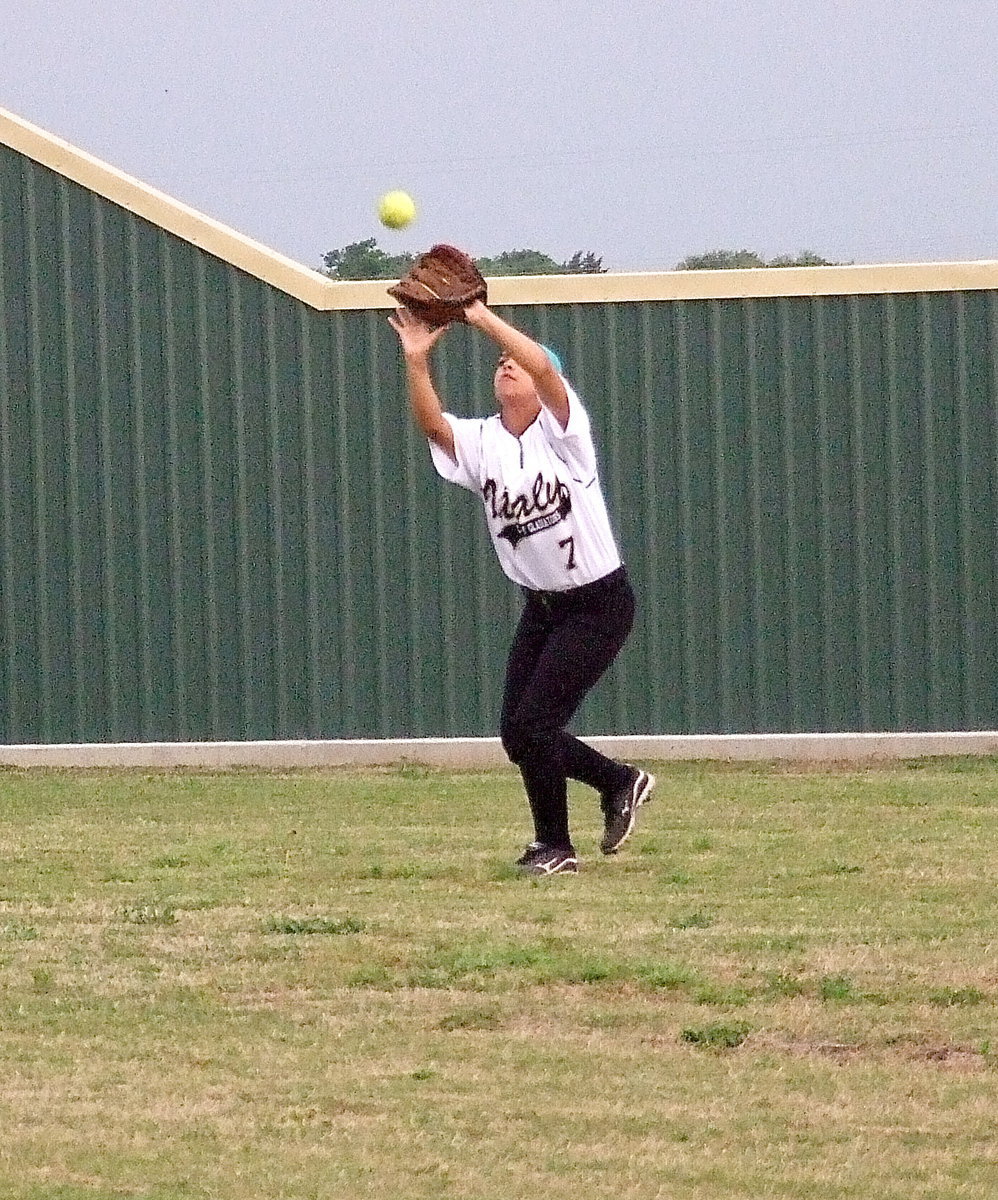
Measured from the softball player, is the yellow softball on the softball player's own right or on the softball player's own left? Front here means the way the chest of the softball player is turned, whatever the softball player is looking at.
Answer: on the softball player's own right

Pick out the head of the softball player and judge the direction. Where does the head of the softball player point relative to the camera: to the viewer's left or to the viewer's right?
to the viewer's left

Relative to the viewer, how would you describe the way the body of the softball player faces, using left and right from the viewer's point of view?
facing the viewer and to the left of the viewer

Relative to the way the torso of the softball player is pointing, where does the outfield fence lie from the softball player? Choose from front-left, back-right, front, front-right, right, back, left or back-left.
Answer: back-right
